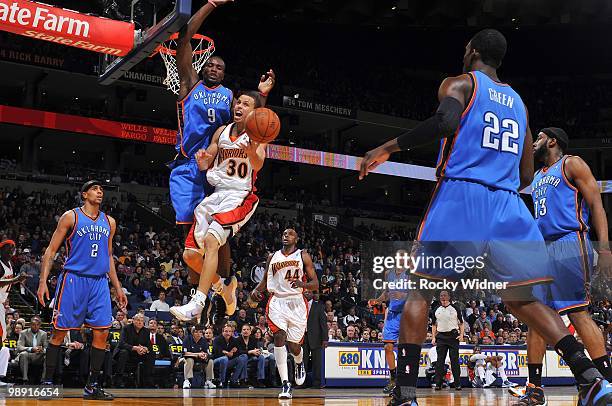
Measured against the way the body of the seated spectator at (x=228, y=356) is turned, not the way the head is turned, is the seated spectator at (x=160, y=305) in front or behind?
behind

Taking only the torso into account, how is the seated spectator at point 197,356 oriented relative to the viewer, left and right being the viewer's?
facing the viewer

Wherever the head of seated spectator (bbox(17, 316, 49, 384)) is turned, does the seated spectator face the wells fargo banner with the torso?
no

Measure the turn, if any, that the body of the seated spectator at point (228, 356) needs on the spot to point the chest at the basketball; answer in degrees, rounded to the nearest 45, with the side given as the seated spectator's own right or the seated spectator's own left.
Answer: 0° — they already face it

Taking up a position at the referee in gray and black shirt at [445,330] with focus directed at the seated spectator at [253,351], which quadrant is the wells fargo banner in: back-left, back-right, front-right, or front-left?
front-right

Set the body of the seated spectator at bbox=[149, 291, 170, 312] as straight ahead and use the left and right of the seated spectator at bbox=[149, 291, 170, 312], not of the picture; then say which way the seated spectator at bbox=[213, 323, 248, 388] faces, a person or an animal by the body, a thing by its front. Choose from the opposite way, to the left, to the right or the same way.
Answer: the same way

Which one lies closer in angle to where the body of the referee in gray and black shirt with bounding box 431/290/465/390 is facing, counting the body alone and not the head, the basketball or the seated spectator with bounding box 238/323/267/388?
the basketball

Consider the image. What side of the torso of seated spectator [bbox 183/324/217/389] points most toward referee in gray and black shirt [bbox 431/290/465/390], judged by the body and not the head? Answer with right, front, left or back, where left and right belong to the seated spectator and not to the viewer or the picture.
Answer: left

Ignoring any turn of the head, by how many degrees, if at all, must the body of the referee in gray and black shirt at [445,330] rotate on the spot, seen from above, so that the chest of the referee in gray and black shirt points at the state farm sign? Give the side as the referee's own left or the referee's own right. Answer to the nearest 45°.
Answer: approximately 45° to the referee's own right

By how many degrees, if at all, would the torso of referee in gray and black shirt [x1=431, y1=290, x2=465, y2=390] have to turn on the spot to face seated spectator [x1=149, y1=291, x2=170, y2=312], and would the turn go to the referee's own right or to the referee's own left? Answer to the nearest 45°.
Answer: approximately 90° to the referee's own right

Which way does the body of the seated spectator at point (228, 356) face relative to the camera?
toward the camera

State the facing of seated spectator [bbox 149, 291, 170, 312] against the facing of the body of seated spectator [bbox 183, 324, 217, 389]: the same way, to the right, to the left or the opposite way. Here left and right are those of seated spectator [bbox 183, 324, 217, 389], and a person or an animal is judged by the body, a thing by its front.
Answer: the same way

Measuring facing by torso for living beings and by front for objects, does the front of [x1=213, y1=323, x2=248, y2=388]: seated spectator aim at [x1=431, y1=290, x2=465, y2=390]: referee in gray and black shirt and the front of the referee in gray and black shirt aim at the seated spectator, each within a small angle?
no

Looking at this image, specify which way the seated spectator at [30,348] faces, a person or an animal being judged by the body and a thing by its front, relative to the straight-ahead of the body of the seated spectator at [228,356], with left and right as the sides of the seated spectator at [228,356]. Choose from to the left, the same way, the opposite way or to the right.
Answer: the same way

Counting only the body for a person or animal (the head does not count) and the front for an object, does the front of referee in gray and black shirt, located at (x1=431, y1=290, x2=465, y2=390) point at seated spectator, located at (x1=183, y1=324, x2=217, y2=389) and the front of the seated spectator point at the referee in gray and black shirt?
no

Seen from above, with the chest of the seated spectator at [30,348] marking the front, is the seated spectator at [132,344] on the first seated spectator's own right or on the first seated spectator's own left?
on the first seated spectator's own left
